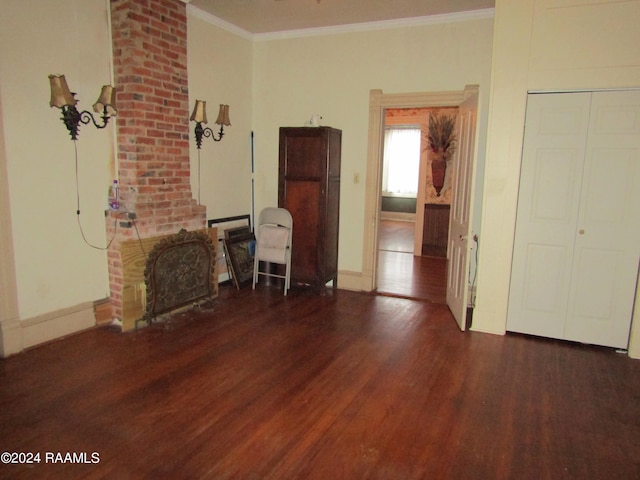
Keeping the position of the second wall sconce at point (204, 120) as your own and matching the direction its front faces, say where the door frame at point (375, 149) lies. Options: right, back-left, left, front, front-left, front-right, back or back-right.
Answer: front-left

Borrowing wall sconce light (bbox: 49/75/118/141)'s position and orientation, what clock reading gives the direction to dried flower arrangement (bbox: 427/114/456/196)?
The dried flower arrangement is roughly at 10 o'clock from the wall sconce light.

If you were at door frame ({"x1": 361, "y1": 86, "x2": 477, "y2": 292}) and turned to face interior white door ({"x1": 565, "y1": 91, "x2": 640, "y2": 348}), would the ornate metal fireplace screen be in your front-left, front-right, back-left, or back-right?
back-right

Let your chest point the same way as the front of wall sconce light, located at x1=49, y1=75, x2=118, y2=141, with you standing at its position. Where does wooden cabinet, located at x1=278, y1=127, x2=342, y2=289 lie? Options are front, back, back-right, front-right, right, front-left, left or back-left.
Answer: front-left

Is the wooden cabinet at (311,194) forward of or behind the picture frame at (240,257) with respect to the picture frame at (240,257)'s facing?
forward

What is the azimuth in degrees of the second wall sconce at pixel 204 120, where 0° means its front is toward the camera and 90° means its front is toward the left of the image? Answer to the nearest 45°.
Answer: approximately 315°

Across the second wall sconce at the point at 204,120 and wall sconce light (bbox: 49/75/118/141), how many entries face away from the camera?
0

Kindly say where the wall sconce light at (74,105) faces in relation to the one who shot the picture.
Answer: facing the viewer and to the right of the viewer

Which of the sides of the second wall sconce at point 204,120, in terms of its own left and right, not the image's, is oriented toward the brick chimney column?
right

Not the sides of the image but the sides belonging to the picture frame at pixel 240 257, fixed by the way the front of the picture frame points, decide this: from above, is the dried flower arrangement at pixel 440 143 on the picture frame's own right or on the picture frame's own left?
on the picture frame's own left
